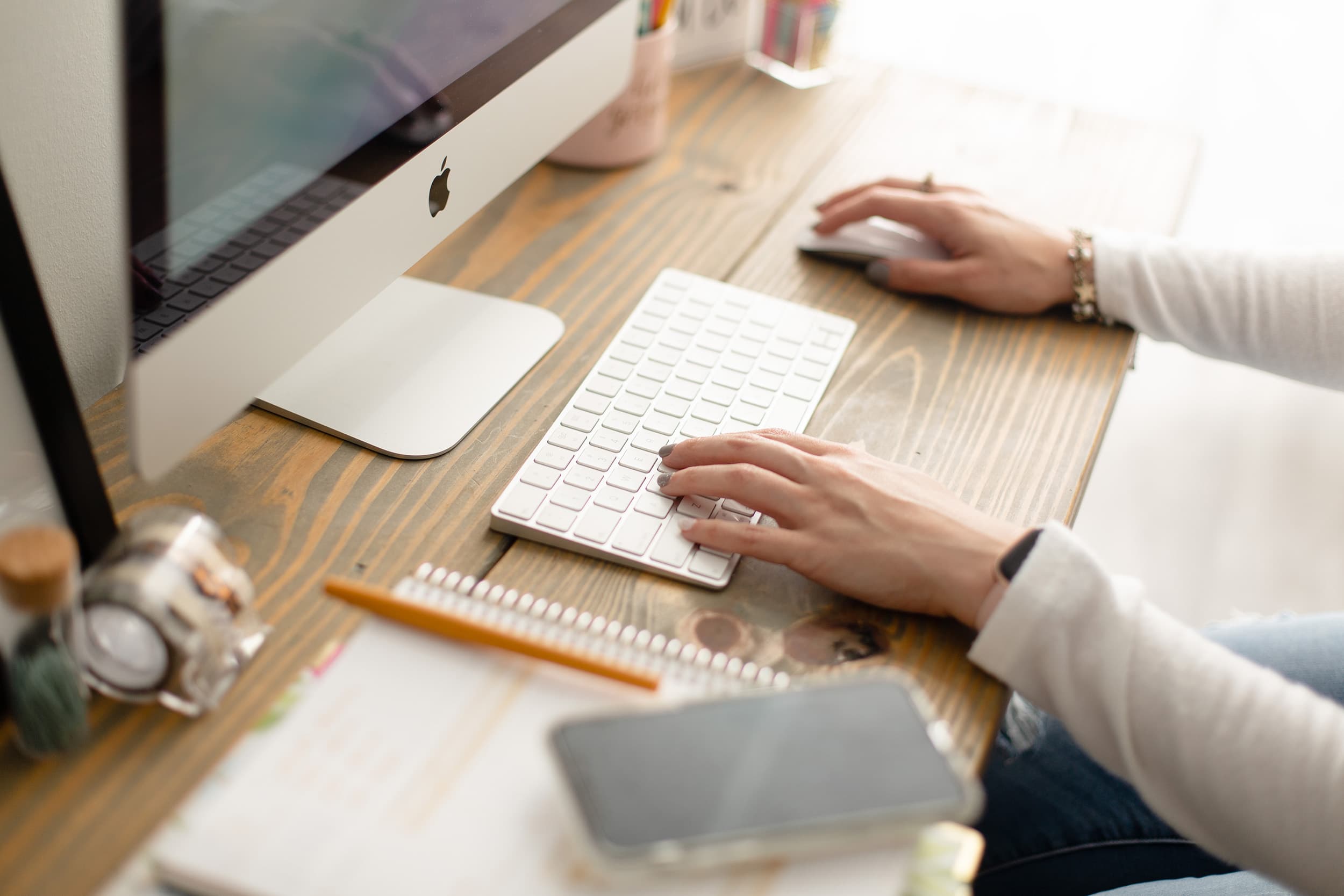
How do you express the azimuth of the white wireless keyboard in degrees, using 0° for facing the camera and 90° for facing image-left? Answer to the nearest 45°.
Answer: approximately 315°

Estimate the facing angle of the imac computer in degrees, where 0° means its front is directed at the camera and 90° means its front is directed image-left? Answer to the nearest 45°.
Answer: approximately 315°
